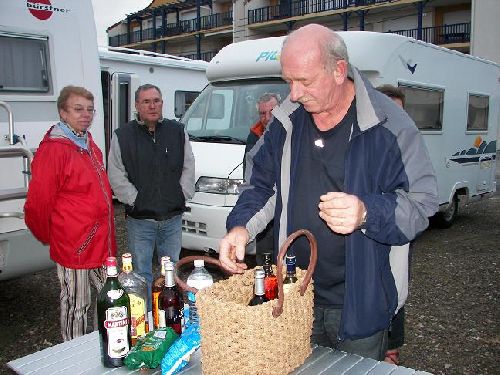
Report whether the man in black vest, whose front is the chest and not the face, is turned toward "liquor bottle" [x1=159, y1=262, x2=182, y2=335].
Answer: yes

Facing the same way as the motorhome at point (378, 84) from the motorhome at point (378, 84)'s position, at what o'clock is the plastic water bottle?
The plastic water bottle is roughly at 11 o'clock from the motorhome.

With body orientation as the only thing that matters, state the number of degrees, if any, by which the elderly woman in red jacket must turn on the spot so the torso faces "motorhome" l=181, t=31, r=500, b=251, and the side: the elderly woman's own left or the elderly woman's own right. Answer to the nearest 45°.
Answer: approximately 90° to the elderly woman's own left

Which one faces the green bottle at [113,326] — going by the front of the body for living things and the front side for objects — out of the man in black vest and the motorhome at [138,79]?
the man in black vest

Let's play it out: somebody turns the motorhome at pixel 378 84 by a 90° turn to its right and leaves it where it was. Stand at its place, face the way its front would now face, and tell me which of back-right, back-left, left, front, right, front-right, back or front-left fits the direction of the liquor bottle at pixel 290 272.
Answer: back-left

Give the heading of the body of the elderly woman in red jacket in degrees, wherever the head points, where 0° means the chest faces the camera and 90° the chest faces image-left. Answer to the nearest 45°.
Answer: approximately 315°

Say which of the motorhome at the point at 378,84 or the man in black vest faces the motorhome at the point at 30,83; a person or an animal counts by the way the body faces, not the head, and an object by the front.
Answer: the motorhome at the point at 378,84

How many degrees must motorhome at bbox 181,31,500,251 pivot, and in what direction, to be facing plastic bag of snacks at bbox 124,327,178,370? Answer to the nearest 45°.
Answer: approximately 45° to its left

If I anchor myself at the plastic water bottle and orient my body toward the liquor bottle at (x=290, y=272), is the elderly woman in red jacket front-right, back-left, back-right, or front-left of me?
back-left

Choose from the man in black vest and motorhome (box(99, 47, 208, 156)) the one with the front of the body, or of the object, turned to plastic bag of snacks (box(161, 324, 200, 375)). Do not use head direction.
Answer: the man in black vest

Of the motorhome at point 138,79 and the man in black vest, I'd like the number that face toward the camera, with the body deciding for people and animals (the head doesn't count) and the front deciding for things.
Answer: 1

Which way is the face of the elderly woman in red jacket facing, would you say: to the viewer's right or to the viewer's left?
to the viewer's right

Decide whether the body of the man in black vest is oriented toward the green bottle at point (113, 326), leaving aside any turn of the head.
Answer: yes

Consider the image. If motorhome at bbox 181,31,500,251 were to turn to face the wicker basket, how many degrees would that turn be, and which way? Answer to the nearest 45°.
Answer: approximately 45° to its left

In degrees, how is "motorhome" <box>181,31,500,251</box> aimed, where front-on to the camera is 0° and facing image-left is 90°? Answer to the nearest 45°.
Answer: approximately 45°
